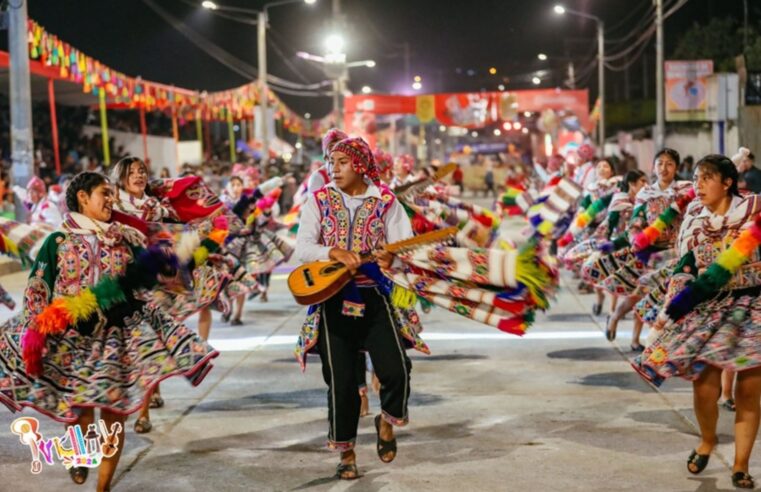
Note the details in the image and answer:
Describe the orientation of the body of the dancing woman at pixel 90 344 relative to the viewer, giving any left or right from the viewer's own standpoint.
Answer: facing the viewer and to the right of the viewer

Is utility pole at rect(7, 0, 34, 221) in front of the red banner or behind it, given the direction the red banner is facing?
in front

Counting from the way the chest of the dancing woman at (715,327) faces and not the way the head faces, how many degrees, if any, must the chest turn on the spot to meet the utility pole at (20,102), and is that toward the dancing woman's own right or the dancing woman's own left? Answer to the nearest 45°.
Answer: approximately 90° to the dancing woman's own right

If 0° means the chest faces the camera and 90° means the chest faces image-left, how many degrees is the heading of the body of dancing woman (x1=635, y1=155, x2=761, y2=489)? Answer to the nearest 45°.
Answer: approximately 45°

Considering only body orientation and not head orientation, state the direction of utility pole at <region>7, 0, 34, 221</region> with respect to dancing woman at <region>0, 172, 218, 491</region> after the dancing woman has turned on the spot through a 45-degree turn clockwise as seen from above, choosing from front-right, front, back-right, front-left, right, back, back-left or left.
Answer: back

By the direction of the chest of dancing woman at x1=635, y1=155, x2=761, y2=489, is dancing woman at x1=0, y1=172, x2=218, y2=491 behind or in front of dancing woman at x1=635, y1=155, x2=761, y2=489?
in front

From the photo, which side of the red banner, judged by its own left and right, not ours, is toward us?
front

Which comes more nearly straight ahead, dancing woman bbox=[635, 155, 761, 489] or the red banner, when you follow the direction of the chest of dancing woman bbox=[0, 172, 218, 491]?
the dancing woman

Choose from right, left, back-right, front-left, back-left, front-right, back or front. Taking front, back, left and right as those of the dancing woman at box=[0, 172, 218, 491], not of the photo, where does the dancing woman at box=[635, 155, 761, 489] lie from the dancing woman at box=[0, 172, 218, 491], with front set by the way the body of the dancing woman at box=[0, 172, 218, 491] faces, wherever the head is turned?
front-left

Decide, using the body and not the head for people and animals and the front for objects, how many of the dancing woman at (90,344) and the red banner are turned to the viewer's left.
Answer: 0

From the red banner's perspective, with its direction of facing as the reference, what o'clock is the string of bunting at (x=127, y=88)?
The string of bunting is roughly at 1 o'clock from the red banner.

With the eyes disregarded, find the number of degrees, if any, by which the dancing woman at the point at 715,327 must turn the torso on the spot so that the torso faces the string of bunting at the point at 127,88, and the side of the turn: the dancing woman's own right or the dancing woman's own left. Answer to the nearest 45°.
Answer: approximately 90° to the dancing woman's own right

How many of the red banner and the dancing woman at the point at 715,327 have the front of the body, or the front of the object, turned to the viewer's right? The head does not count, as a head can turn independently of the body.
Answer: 0

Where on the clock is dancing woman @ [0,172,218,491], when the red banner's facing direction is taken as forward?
The dancing woman is roughly at 12 o'clock from the red banner.
